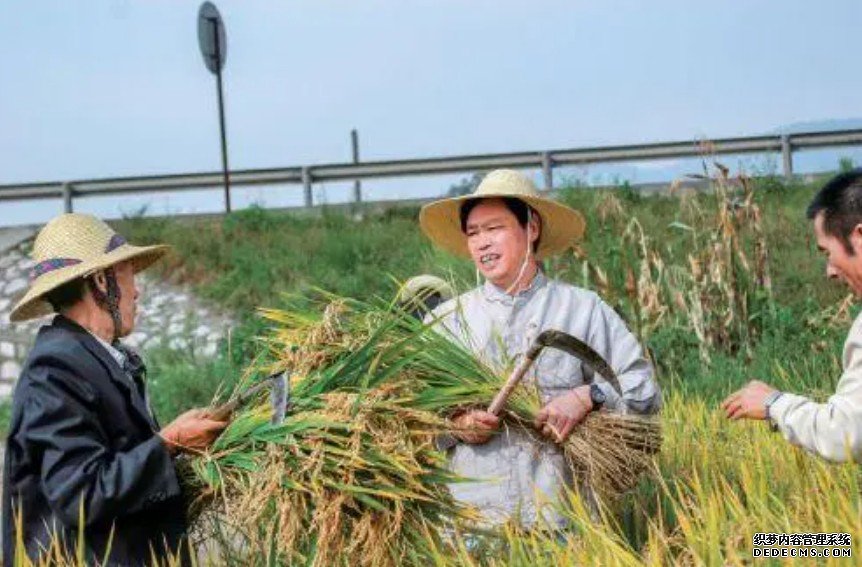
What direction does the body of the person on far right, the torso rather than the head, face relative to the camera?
to the viewer's left

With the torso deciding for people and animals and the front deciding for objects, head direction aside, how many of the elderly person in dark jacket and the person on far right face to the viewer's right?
1

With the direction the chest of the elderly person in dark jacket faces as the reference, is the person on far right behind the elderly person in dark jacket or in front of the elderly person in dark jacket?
in front

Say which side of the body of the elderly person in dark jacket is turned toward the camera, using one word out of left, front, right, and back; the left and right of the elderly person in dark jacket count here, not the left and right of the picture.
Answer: right

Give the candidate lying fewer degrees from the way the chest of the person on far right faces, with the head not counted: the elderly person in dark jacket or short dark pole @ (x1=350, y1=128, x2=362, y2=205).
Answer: the elderly person in dark jacket

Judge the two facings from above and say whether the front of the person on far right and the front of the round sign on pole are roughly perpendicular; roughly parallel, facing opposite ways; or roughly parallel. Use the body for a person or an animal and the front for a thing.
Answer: roughly parallel

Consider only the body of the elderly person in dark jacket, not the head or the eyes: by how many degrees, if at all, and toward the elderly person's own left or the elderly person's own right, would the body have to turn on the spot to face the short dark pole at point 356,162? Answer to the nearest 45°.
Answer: approximately 90° to the elderly person's own left

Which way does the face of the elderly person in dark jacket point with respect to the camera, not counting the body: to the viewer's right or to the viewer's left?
to the viewer's right

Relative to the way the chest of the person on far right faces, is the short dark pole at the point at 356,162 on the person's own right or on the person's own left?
on the person's own right

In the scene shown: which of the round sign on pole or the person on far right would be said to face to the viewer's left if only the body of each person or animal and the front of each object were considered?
the person on far right
